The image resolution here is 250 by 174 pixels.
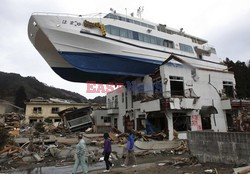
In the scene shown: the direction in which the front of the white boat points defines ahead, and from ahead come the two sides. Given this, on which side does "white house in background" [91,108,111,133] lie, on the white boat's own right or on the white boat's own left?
on the white boat's own right

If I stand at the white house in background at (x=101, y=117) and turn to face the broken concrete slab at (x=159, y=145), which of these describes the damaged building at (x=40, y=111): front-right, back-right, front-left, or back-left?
back-right

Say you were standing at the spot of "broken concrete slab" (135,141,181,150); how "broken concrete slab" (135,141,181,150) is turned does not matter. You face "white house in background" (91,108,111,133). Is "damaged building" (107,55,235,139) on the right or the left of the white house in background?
right

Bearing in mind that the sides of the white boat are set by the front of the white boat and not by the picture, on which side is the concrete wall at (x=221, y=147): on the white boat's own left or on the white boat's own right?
on the white boat's own left

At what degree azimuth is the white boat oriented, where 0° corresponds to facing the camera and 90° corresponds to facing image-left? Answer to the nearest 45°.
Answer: approximately 45°
